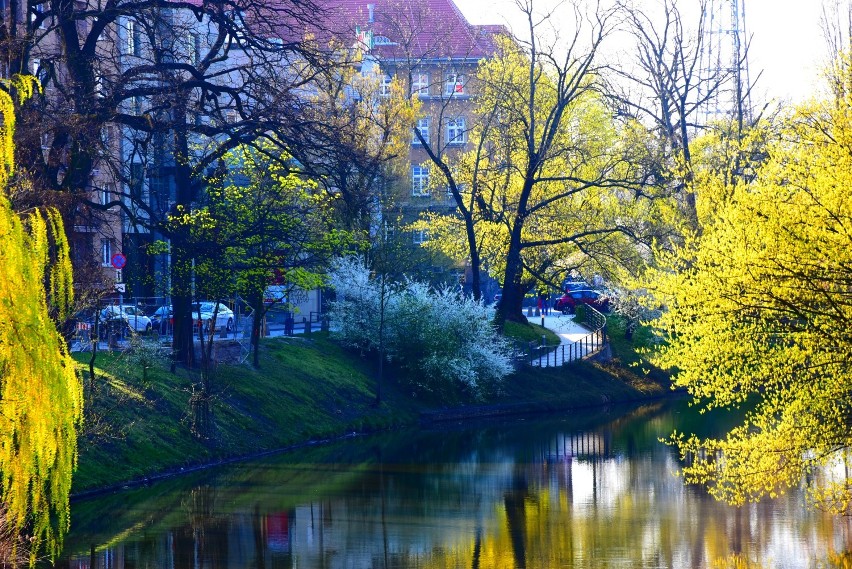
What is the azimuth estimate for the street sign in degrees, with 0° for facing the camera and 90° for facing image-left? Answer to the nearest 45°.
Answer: approximately 0°

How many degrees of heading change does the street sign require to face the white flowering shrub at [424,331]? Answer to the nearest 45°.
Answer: approximately 135° to its left

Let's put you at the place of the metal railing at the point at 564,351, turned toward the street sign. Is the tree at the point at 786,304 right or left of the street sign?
left

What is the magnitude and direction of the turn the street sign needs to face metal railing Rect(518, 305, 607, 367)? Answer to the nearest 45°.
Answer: approximately 135° to its left
